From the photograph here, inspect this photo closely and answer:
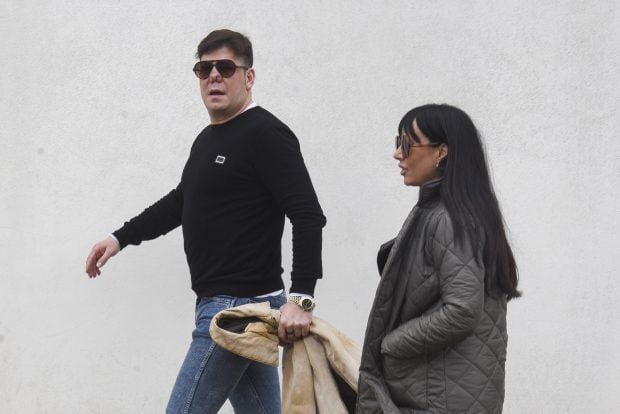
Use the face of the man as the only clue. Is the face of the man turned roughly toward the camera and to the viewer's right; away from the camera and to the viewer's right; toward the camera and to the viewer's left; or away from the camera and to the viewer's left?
toward the camera and to the viewer's left

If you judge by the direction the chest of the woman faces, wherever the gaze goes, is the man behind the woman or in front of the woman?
in front

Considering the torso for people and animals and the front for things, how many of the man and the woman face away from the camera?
0

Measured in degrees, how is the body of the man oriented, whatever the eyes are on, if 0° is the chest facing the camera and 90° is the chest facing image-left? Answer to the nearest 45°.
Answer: approximately 45°

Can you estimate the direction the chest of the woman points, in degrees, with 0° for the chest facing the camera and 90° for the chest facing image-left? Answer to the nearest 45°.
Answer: approximately 90°

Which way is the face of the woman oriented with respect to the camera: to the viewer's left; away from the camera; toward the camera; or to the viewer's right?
to the viewer's left
